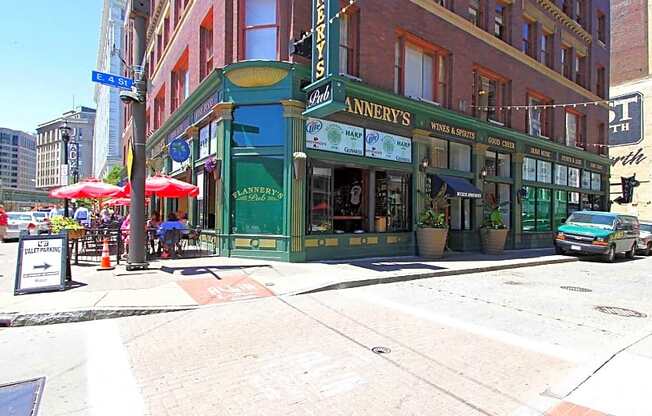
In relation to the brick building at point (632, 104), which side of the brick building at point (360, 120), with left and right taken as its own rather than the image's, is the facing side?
left

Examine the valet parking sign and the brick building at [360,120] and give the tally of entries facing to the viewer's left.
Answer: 0

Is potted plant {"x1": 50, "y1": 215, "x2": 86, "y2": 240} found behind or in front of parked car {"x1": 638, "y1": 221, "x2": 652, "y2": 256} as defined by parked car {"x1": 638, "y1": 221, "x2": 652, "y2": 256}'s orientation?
in front

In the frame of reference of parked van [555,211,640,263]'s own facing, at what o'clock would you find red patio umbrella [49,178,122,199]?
The red patio umbrella is roughly at 12 o'clock from the parked van.

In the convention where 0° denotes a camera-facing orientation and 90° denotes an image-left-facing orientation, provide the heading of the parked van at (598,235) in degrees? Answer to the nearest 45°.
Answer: approximately 45°

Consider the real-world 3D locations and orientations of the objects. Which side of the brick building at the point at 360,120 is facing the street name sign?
right

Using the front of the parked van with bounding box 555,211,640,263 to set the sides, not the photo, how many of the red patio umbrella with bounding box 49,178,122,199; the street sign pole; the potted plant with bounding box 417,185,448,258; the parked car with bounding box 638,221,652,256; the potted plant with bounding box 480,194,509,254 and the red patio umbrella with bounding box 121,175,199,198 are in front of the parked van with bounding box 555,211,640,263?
5

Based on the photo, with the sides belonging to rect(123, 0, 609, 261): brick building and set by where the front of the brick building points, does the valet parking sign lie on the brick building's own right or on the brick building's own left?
on the brick building's own right

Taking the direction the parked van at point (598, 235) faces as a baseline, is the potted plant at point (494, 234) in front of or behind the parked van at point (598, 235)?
in front

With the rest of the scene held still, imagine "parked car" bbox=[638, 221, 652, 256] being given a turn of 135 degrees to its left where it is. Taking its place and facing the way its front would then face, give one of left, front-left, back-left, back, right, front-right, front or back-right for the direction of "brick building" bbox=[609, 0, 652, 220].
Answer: left

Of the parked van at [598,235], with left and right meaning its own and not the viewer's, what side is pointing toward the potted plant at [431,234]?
front

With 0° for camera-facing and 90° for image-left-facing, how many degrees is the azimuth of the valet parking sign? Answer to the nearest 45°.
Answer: approximately 0°

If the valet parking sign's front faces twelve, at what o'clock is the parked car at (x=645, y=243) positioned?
The parked car is roughly at 9 o'clock from the valet parking sign.

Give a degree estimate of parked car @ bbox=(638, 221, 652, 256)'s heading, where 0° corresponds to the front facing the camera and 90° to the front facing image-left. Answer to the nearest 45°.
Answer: approximately 45°

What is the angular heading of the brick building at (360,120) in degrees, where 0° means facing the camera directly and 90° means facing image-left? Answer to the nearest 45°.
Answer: approximately 315°

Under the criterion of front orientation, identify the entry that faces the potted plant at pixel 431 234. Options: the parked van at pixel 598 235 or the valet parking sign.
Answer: the parked van

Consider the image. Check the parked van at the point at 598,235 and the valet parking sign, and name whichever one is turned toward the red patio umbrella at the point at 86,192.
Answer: the parked van

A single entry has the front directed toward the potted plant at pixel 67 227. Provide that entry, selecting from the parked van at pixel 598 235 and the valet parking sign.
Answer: the parked van
